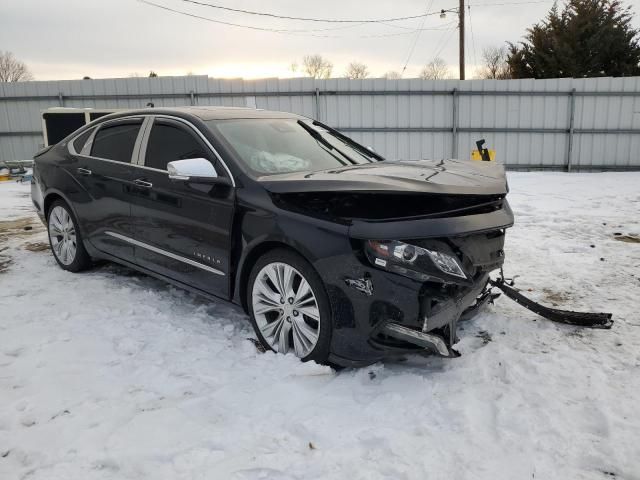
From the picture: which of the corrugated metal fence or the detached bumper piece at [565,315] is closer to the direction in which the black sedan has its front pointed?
the detached bumper piece

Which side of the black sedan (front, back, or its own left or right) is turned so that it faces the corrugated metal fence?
left

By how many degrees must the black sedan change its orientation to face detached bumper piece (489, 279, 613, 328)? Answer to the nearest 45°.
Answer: approximately 45° to its left

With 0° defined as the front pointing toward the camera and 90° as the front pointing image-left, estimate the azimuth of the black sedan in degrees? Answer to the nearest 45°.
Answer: approximately 315°

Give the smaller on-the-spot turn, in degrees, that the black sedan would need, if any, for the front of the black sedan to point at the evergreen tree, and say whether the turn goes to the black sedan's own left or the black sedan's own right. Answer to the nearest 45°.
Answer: approximately 90° to the black sedan's own left
